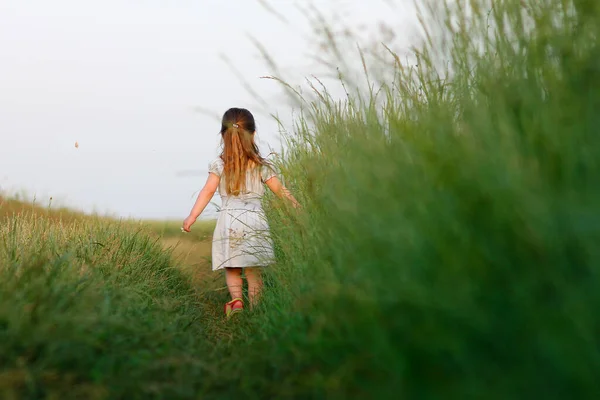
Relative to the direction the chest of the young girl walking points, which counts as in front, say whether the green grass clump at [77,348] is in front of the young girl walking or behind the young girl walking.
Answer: behind

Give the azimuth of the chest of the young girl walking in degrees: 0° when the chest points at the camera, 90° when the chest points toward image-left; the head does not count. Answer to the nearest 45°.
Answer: approximately 180°

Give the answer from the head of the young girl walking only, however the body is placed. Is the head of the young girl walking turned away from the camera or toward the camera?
away from the camera

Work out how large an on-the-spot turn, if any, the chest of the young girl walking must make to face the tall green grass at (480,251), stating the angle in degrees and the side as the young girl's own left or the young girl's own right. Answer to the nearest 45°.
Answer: approximately 180°
